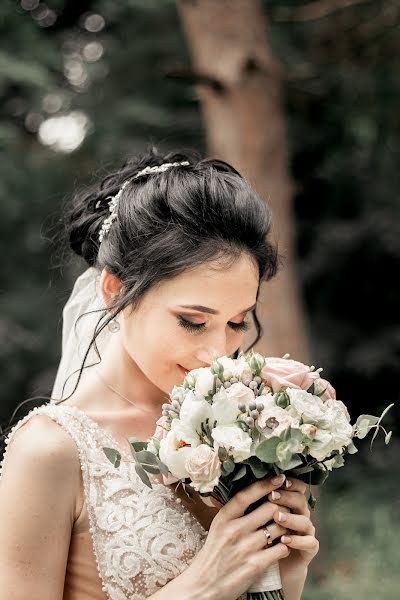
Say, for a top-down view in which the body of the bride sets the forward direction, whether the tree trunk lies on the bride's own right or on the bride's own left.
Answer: on the bride's own left

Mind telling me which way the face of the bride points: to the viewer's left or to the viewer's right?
to the viewer's right

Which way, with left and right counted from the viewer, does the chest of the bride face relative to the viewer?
facing the viewer and to the right of the viewer
